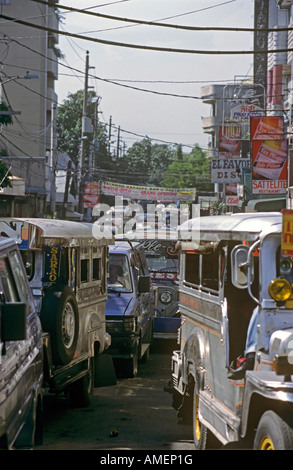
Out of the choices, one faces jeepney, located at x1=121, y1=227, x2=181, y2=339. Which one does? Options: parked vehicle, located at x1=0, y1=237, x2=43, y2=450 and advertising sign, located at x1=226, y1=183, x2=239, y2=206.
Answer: the advertising sign

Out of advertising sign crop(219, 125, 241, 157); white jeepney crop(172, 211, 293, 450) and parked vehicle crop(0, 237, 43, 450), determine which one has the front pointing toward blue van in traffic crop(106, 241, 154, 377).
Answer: the advertising sign

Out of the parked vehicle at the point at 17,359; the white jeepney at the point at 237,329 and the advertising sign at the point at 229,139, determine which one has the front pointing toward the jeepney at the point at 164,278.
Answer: the advertising sign

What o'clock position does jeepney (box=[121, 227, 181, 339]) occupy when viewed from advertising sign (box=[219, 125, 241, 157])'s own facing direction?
The jeepney is roughly at 12 o'clock from the advertising sign.

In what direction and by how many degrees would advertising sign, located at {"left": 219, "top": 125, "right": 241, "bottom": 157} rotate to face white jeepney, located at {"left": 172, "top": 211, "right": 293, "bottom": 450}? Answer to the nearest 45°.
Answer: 0° — it already faces it

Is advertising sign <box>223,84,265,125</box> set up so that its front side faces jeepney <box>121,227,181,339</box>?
yes

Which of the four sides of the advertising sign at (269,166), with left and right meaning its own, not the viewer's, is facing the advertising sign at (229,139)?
back
